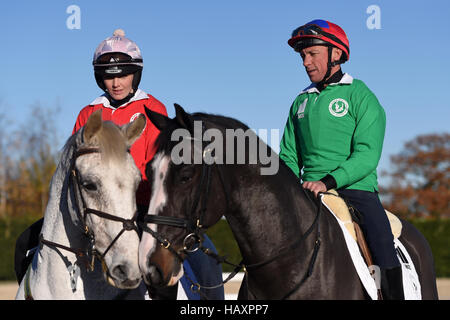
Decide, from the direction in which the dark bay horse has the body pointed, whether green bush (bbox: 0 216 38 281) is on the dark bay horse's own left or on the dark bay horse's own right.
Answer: on the dark bay horse's own right

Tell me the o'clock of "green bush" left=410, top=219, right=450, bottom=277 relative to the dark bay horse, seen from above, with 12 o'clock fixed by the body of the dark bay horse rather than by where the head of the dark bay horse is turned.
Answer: The green bush is roughly at 5 o'clock from the dark bay horse.

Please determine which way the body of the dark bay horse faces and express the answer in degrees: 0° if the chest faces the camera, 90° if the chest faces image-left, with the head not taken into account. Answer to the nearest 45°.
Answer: approximately 45°

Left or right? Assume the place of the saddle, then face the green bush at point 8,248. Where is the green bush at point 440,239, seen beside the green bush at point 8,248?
right
